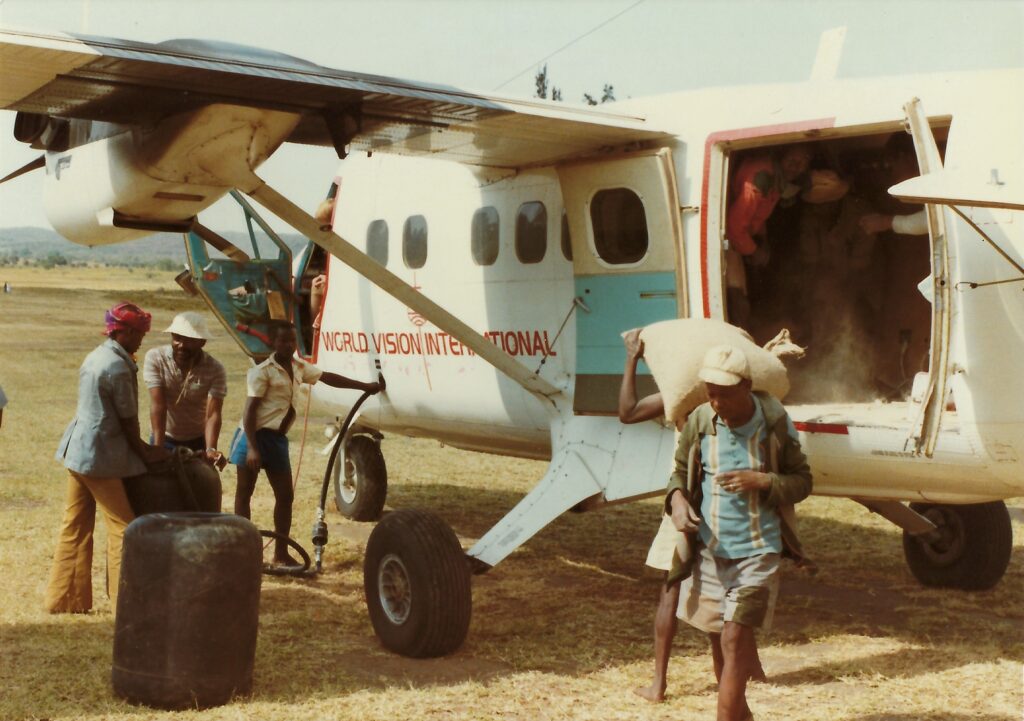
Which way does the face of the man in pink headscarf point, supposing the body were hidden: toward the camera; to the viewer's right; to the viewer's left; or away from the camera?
to the viewer's right

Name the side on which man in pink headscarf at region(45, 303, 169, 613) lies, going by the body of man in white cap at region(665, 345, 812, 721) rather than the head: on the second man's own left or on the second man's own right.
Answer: on the second man's own right

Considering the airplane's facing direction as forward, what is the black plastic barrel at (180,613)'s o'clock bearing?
The black plastic barrel is roughly at 9 o'clock from the airplane.

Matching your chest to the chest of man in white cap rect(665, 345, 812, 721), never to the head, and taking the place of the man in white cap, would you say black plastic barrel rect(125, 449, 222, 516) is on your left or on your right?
on your right

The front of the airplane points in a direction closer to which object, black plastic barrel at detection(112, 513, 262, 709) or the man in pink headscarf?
the man in pink headscarf

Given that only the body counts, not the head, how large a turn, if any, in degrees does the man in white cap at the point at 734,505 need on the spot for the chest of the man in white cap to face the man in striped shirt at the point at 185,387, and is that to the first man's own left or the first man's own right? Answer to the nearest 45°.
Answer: approximately 135° to the first man's own right

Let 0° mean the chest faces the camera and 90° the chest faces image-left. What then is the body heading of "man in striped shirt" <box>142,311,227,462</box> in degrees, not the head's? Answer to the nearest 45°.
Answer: approximately 0°

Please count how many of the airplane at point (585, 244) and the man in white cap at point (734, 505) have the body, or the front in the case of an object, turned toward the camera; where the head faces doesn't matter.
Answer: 1

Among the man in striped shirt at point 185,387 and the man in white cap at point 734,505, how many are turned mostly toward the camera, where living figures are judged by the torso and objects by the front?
2

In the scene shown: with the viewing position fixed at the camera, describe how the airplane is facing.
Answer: facing away from the viewer and to the left of the viewer

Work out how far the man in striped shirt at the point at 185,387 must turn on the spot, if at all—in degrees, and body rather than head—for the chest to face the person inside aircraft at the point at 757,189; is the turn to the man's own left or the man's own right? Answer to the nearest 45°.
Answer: approximately 45° to the man's own left
